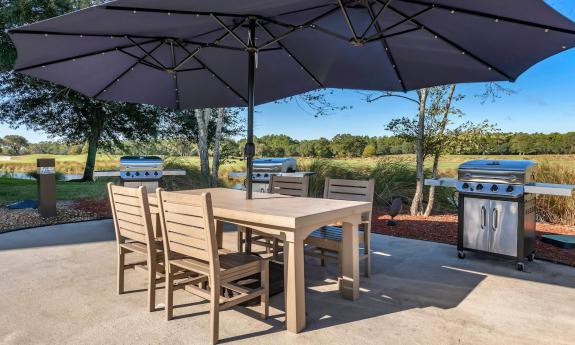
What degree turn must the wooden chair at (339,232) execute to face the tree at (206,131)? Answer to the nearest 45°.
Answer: approximately 90° to its right

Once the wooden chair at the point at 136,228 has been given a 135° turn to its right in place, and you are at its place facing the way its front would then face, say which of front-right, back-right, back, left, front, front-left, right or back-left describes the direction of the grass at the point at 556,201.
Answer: left

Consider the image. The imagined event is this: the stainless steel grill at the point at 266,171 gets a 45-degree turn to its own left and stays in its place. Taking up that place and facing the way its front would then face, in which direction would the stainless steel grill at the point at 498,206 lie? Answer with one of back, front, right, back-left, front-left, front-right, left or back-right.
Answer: front-left

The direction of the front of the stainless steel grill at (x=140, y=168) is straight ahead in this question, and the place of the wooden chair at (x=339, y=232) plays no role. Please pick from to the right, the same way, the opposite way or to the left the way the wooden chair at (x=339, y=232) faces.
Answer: to the right

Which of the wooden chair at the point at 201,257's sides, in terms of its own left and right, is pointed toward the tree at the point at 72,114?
left

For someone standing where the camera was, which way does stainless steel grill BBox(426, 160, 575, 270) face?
facing the viewer and to the left of the viewer

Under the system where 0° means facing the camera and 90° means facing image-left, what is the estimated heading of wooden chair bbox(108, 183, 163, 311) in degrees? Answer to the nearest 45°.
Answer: approximately 225°

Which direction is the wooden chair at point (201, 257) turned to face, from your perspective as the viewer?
facing away from the viewer and to the right of the viewer

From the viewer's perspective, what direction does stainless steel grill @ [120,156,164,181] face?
toward the camera

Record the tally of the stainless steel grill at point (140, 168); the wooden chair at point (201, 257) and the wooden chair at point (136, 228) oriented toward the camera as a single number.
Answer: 1
